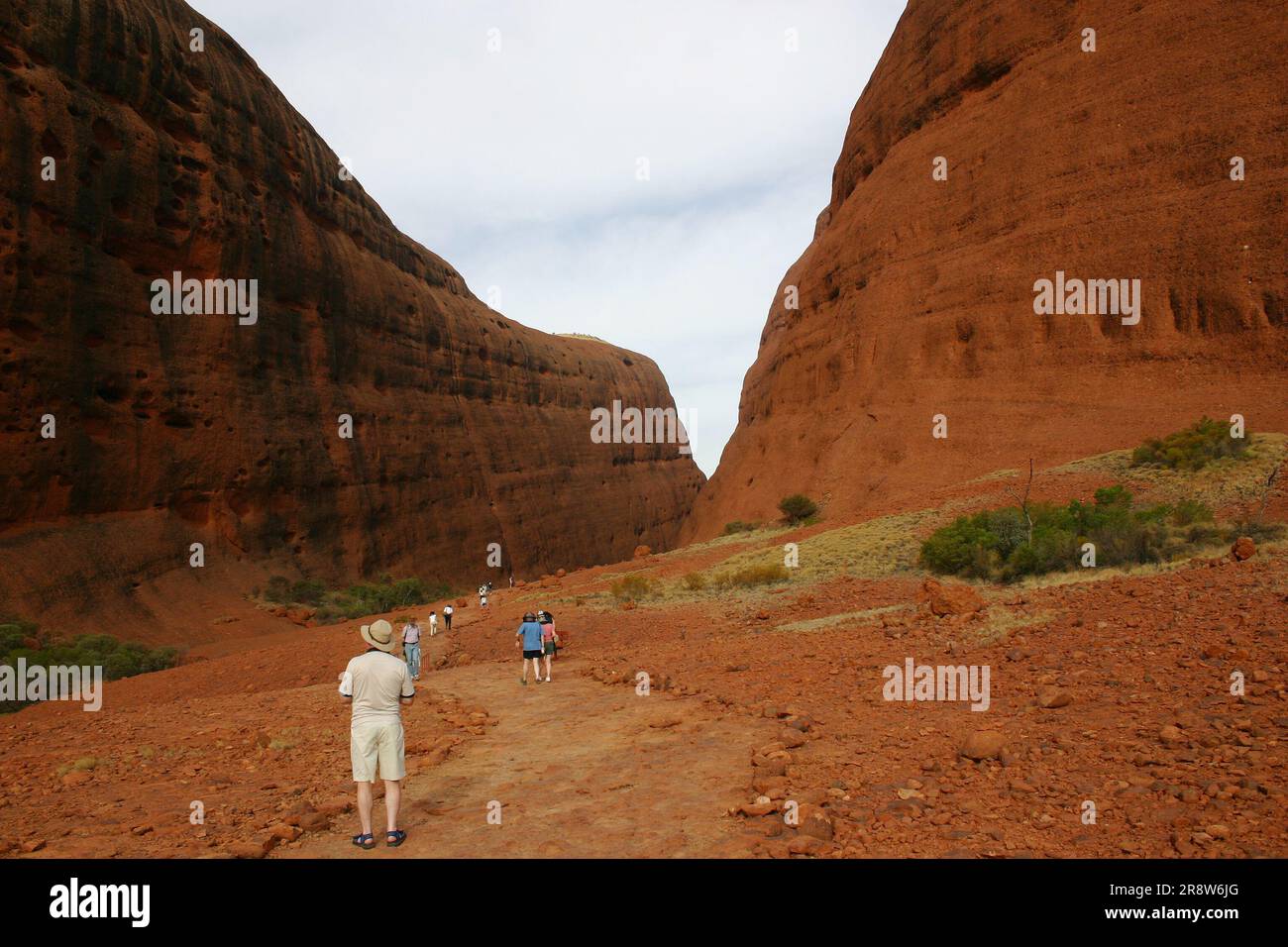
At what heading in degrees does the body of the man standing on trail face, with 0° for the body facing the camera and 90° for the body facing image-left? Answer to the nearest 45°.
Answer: approximately 180°

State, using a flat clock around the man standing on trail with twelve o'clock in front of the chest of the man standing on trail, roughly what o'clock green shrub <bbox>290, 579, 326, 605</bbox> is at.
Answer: The green shrub is roughly at 12 o'clock from the man standing on trail.

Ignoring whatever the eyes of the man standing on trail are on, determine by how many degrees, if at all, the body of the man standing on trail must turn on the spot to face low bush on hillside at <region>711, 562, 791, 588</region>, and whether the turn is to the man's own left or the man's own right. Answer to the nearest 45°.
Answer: approximately 45° to the man's own right

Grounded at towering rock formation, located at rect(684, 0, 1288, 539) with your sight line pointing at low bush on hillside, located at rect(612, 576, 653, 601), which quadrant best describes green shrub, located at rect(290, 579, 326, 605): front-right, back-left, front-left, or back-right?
front-right

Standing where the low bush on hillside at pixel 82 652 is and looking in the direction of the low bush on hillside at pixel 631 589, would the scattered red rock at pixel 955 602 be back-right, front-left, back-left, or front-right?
front-right

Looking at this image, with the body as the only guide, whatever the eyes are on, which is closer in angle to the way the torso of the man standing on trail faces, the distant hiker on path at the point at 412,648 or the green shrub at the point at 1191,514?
the distant hiker on path

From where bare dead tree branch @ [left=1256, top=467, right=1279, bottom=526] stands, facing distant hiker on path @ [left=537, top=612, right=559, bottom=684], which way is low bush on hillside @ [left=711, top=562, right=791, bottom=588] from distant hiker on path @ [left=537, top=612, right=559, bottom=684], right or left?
right

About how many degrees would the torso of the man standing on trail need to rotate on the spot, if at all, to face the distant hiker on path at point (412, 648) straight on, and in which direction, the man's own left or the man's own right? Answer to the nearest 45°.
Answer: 0° — they already face them

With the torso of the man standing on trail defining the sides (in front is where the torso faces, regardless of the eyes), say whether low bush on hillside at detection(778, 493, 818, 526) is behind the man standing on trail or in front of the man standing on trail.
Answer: in front

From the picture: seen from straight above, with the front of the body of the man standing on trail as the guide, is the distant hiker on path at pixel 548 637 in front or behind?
in front

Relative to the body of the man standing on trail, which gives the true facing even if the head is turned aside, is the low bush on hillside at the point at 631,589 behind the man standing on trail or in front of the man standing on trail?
in front

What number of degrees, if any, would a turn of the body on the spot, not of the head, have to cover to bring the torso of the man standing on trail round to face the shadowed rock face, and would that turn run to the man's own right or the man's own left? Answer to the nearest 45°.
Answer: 0° — they already face it

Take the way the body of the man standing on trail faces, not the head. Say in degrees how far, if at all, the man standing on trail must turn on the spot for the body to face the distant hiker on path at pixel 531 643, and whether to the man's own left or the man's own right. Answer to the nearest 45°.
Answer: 0° — they already face them

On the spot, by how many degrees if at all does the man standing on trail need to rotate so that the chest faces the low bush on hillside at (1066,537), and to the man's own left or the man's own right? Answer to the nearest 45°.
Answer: approximately 45° to the man's own right

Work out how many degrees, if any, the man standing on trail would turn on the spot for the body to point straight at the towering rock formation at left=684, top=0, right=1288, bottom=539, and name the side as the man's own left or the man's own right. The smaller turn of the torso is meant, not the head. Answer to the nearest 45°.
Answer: approximately 45° to the man's own right
